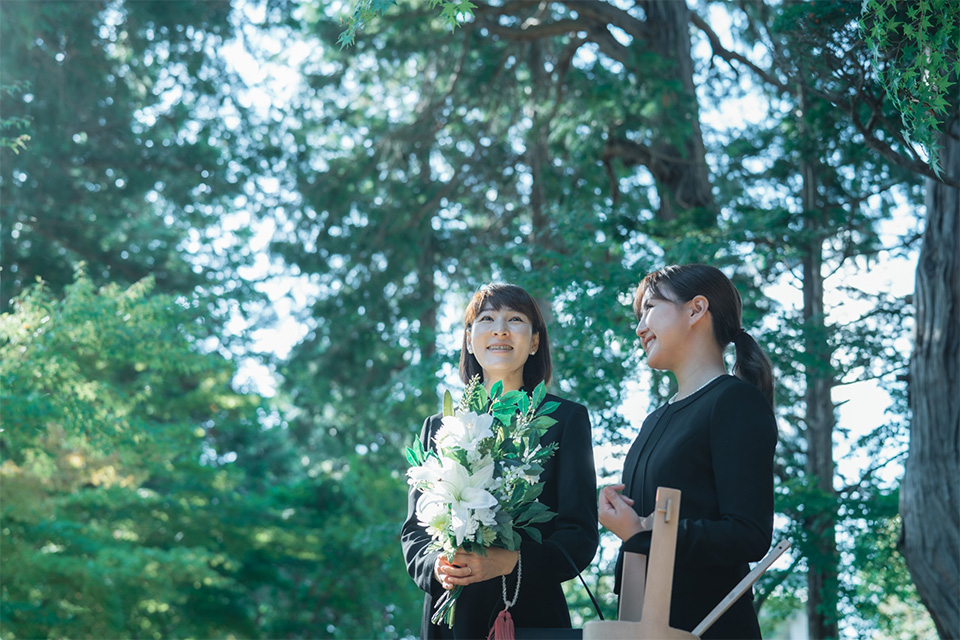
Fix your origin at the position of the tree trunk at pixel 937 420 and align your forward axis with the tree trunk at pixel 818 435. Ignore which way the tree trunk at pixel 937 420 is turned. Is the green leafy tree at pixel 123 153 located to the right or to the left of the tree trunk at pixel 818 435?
left

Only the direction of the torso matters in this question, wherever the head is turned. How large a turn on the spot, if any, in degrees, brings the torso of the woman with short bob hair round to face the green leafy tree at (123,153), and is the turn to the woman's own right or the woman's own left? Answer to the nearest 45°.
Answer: approximately 135° to the woman's own right

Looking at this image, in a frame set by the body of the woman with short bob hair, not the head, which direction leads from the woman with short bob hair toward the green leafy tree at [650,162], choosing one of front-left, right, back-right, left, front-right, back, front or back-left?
back

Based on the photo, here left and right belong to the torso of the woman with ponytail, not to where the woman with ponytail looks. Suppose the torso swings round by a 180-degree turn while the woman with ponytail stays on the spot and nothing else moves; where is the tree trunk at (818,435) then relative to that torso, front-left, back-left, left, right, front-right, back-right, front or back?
front-left

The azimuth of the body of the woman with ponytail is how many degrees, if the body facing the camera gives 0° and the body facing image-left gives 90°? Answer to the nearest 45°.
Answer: approximately 45°

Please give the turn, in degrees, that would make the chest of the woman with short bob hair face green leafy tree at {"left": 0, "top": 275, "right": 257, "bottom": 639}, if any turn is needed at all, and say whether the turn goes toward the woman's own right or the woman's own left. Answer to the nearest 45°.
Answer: approximately 135° to the woman's own right

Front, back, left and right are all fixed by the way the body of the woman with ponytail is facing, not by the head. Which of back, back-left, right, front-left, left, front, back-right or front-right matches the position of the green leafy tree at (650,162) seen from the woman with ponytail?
back-right

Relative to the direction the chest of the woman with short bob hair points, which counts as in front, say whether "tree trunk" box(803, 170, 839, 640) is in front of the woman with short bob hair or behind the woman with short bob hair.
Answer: behind

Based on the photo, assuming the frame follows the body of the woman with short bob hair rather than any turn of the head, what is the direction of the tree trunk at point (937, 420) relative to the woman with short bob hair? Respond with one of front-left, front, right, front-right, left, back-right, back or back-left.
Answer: back-left

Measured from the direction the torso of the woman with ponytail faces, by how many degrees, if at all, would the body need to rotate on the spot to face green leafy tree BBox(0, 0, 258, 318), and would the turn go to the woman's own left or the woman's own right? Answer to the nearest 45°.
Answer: approximately 90° to the woman's own right

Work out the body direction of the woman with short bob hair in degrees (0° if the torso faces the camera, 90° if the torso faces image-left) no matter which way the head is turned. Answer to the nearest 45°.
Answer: approximately 0°
